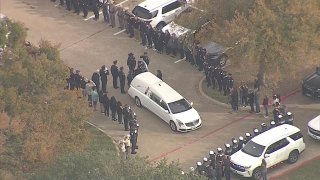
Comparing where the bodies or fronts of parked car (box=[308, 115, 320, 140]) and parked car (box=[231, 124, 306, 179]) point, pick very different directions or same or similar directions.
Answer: same or similar directions

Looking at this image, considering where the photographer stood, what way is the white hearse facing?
facing the viewer and to the right of the viewer

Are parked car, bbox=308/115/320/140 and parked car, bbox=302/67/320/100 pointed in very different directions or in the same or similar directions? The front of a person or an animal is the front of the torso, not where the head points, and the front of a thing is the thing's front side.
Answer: same or similar directions

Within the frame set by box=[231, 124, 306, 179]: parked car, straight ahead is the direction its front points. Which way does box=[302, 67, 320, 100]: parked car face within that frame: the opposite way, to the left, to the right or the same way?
the same way

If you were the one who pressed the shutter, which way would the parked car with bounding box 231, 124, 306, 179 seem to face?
facing the viewer and to the left of the viewer

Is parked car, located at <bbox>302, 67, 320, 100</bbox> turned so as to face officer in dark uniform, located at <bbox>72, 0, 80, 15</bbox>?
no

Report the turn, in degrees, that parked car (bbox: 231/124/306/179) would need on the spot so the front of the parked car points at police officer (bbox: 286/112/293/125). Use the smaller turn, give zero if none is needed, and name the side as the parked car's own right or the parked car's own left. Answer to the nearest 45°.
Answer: approximately 135° to the parked car's own right

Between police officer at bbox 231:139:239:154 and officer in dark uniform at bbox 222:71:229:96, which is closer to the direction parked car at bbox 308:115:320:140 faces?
the police officer

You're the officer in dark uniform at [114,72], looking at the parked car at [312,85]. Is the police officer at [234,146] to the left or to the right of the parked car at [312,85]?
right

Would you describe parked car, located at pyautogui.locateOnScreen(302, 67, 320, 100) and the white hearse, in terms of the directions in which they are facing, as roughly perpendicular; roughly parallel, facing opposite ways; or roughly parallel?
roughly perpendicular

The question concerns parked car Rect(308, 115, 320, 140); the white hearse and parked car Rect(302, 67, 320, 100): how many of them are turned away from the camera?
0

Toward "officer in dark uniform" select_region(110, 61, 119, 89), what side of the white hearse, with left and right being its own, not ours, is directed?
back

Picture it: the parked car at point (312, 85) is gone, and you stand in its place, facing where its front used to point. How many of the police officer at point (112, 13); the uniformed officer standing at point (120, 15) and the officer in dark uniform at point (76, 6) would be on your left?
0
